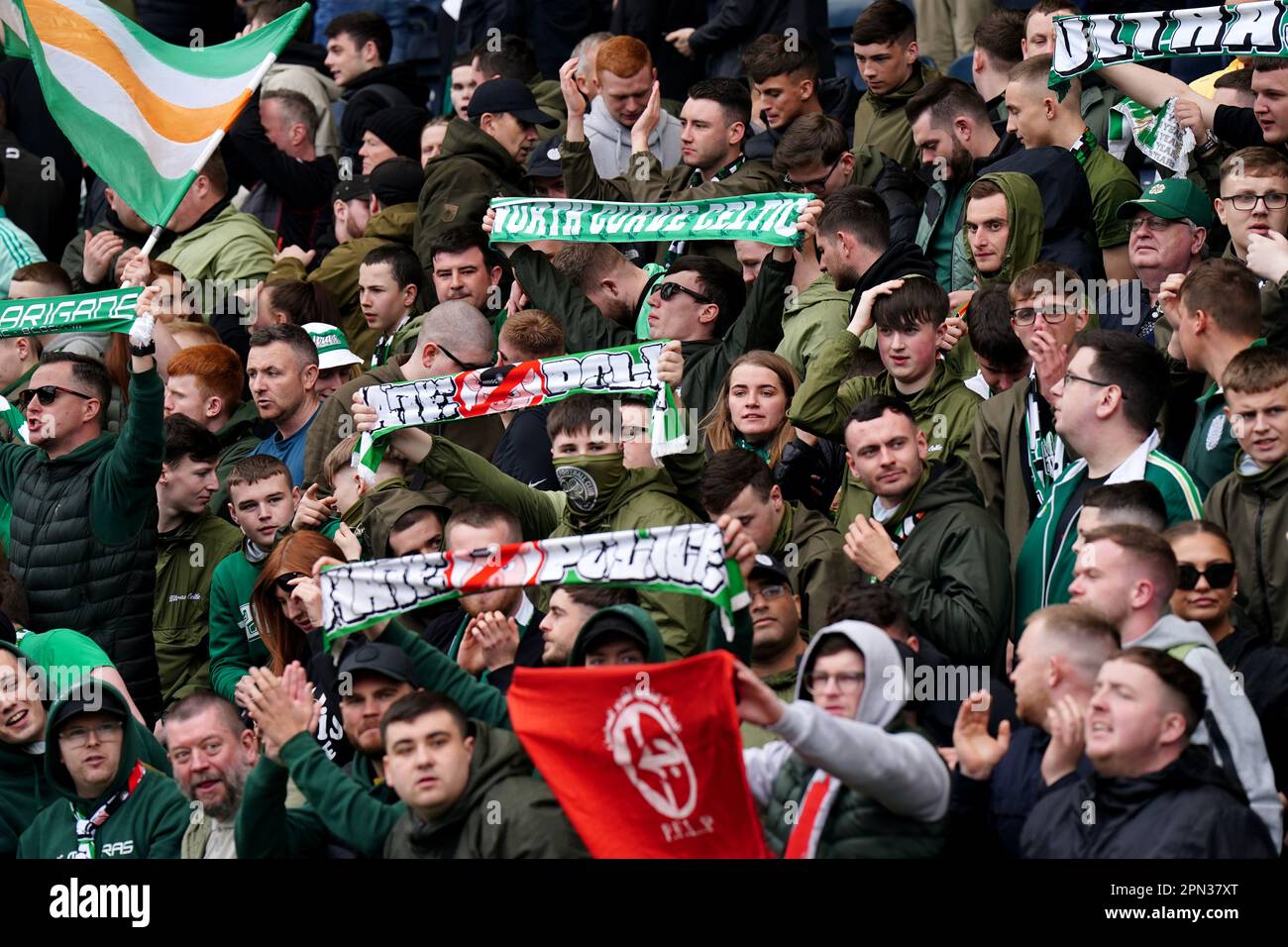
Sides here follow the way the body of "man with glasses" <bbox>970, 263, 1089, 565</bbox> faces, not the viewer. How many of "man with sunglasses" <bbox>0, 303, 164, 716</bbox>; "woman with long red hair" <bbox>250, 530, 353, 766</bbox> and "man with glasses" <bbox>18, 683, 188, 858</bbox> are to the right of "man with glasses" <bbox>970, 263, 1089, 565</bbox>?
3

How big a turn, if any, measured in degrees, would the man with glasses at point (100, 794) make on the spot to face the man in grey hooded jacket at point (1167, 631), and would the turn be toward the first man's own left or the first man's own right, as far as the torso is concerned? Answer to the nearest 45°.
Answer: approximately 45° to the first man's own left

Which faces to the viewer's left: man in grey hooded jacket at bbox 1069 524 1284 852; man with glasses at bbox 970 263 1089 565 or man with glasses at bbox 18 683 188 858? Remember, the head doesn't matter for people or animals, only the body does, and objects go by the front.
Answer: the man in grey hooded jacket

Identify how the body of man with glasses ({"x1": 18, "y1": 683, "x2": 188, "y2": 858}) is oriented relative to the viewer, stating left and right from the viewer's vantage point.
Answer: facing the viewer

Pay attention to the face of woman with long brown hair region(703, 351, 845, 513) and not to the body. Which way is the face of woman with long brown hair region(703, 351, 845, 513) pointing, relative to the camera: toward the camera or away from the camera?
toward the camera

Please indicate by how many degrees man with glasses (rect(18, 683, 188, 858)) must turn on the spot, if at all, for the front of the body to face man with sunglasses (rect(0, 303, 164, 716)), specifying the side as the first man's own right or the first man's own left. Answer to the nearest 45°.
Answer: approximately 180°

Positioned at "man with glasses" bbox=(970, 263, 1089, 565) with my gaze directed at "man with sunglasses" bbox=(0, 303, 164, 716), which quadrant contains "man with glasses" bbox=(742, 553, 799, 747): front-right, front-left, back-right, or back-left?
front-left

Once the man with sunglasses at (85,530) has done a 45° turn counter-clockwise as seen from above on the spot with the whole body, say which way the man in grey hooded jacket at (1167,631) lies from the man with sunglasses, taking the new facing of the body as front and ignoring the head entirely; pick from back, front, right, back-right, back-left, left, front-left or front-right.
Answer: front-left

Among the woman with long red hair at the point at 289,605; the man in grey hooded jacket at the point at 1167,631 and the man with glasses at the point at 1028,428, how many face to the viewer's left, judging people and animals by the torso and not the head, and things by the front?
1

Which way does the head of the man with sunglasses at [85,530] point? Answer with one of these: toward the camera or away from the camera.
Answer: toward the camera
